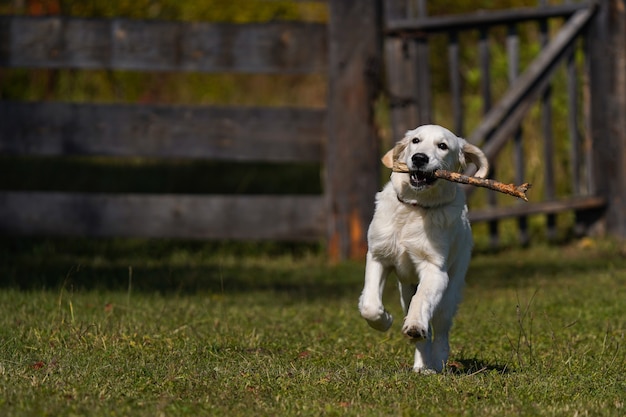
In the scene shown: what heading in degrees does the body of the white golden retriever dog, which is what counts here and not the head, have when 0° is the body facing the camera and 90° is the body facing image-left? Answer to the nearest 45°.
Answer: approximately 0°

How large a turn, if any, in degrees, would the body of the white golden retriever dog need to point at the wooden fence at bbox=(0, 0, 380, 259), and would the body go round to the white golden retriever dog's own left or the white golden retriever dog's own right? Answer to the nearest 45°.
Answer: approximately 135° to the white golden retriever dog's own right

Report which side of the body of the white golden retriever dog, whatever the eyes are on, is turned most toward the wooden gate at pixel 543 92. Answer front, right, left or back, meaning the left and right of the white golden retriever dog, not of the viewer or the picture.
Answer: back
